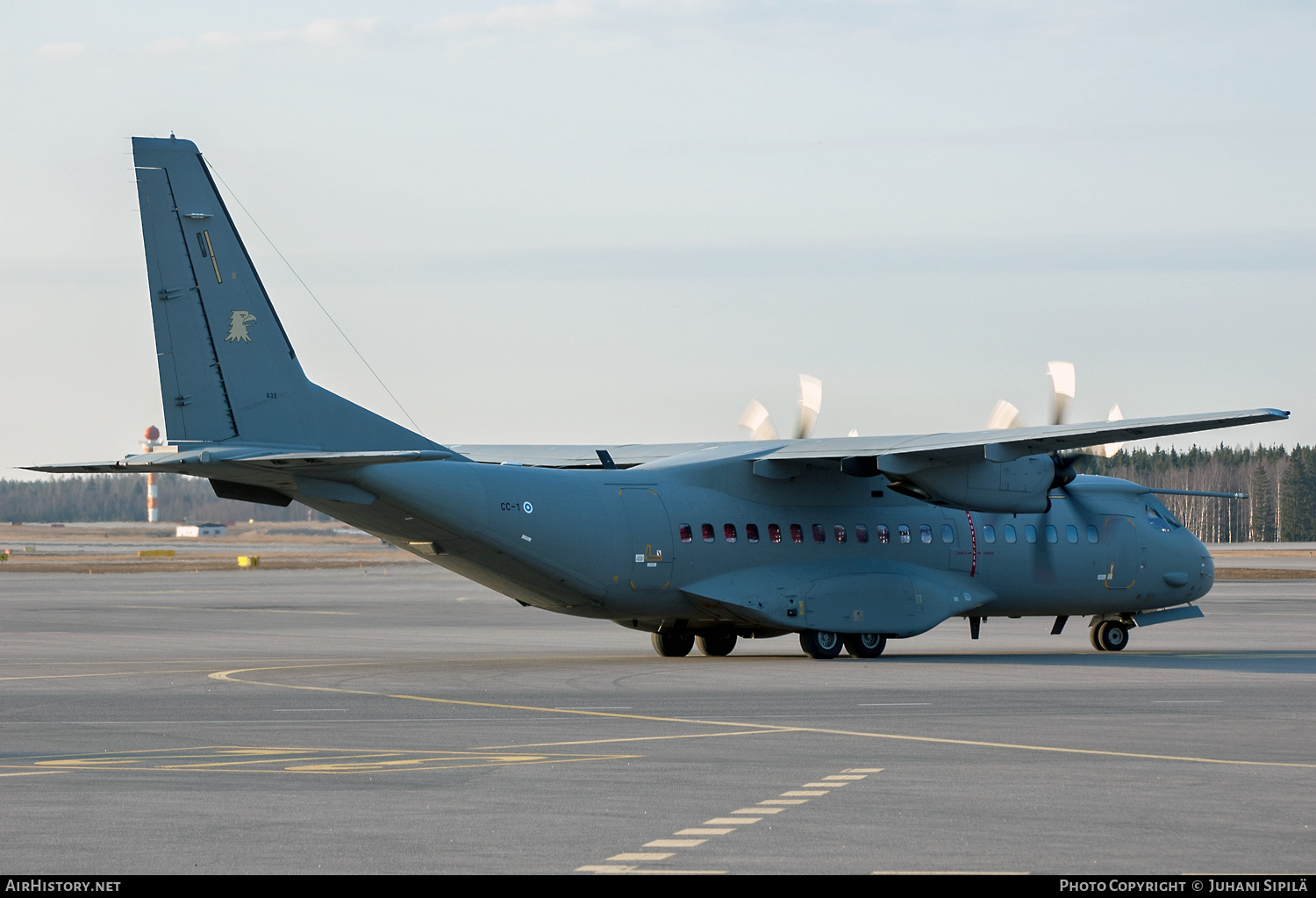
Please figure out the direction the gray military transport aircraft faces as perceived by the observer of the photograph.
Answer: facing away from the viewer and to the right of the viewer
